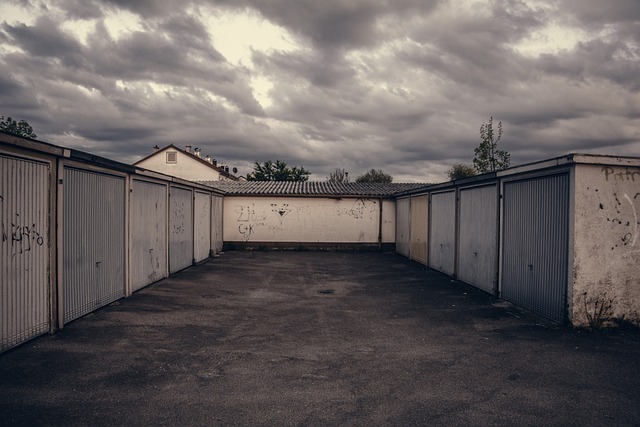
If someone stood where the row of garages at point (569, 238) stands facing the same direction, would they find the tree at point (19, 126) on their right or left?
on their right

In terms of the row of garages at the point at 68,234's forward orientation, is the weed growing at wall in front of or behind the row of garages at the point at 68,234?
in front

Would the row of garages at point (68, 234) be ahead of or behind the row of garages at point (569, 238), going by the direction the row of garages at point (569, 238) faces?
ahead

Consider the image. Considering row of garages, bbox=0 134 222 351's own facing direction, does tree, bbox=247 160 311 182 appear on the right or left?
on its left

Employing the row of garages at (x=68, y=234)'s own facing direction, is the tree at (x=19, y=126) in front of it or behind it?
behind

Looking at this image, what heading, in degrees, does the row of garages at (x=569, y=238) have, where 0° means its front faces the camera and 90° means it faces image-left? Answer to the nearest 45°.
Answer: approximately 45°

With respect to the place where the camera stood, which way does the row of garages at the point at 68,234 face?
facing the viewer and to the right of the viewer

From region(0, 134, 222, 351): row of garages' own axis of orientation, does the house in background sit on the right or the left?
on its left

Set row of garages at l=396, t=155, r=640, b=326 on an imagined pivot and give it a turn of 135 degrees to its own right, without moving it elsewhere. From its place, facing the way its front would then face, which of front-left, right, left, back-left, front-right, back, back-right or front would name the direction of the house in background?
front-left

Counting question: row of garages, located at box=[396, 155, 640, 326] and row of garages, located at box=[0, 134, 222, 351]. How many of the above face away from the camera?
0
